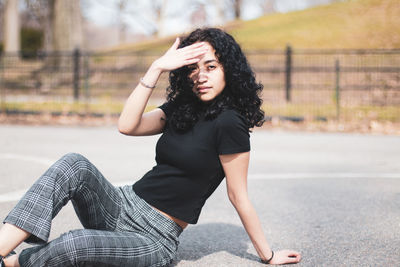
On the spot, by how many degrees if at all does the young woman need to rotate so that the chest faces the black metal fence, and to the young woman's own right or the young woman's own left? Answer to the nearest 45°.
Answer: approximately 135° to the young woman's own right

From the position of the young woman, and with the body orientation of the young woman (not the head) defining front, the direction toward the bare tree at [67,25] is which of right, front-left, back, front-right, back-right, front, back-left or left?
back-right

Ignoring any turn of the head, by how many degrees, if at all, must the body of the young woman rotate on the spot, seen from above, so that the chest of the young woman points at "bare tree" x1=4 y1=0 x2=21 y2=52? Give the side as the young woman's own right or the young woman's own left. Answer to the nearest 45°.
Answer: approximately 135° to the young woman's own right

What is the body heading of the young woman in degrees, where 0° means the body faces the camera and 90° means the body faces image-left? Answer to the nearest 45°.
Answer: approximately 45°

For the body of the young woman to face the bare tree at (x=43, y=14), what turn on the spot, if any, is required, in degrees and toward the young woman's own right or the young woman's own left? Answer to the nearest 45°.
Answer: approximately 135° to the young woman's own right
